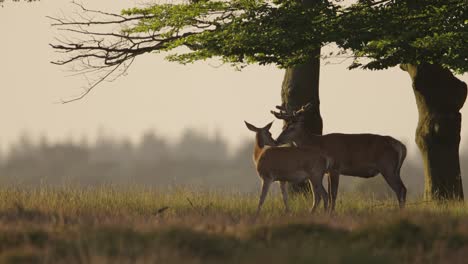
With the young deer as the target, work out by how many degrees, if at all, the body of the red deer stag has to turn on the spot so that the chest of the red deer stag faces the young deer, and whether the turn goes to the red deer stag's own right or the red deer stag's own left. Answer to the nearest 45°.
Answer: approximately 45° to the red deer stag's own left

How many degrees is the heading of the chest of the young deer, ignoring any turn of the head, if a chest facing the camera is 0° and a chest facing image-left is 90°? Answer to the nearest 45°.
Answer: approximately 90°

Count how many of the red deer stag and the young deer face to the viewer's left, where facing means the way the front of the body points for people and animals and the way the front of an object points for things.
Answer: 2

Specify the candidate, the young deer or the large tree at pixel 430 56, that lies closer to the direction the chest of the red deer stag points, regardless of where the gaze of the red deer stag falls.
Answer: the young deer

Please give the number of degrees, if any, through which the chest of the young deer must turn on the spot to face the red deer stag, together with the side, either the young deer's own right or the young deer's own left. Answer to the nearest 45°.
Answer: approximately 135° to the young deer's own right

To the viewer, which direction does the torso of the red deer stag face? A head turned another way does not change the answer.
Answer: to the viewer's left
